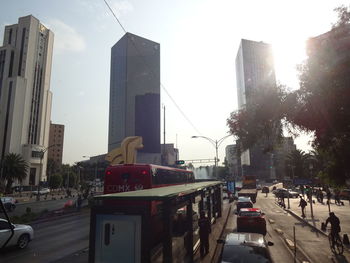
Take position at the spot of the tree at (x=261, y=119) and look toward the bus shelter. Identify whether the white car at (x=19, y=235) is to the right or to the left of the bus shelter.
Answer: right

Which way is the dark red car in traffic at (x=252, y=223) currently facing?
away from the camera

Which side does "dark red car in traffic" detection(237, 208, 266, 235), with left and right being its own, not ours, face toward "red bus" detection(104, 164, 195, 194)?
left

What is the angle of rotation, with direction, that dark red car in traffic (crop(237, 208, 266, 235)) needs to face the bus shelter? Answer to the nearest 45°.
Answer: approximately 180°
